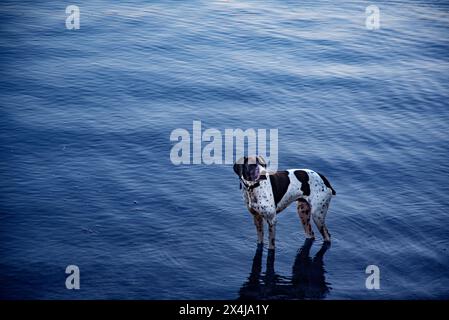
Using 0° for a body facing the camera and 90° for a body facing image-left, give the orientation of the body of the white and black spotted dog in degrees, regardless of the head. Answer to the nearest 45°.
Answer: approximately 45°
